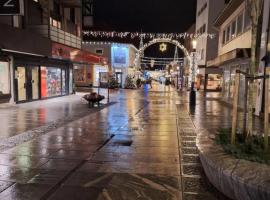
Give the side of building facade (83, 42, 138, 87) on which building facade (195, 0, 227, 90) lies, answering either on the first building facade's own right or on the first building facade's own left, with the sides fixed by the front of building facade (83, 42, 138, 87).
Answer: on the first building facade's own left

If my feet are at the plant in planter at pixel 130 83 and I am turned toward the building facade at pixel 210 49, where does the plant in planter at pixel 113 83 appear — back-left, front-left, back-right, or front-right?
back-right

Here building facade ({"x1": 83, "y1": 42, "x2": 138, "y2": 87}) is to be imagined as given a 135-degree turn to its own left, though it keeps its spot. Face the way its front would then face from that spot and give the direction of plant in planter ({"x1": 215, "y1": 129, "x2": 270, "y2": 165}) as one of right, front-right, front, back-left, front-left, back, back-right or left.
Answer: back-right

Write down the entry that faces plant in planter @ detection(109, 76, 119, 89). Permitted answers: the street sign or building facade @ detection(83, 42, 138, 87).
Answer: the building facade

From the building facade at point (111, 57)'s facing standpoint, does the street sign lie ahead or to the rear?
ahead

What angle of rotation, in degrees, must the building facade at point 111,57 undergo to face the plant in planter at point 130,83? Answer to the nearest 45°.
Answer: approximately 45° to its left

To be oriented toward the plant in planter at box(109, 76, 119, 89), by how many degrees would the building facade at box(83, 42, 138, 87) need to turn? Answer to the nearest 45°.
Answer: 0° — it already faces it

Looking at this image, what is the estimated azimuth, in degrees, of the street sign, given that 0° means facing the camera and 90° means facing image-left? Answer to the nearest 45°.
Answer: approximately 0°

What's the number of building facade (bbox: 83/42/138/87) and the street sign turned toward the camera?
2

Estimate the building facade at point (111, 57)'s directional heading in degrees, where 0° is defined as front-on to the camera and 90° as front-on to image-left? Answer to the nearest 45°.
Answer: approximately 0°

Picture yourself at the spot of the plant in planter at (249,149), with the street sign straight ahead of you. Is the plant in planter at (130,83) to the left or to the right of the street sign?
right
